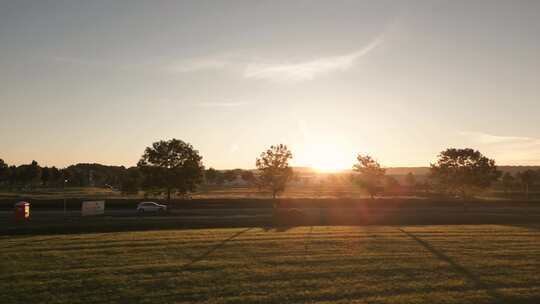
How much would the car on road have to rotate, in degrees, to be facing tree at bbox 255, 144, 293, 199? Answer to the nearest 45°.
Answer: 0° — it already faces it

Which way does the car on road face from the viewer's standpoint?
to the viewer's right
